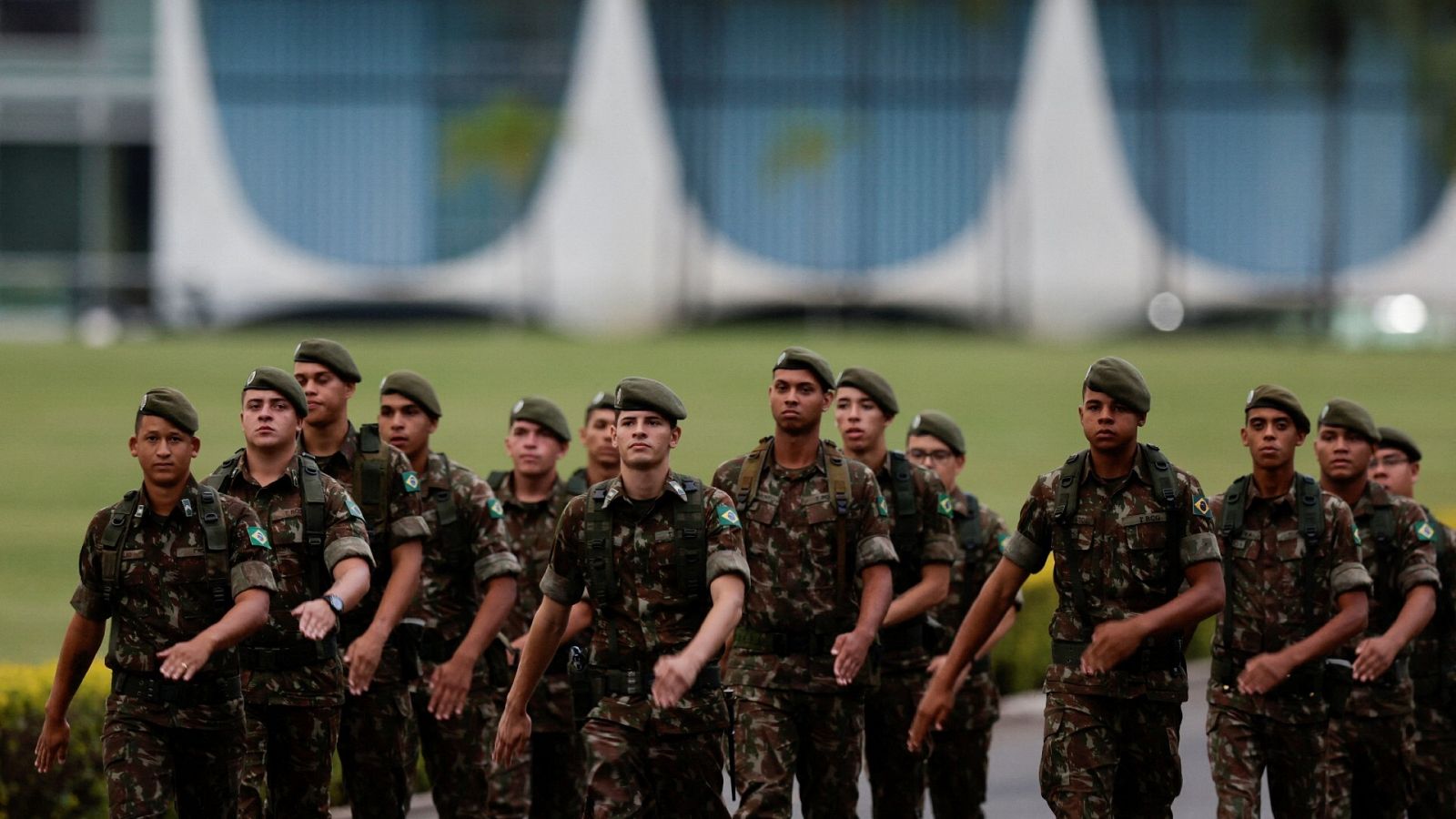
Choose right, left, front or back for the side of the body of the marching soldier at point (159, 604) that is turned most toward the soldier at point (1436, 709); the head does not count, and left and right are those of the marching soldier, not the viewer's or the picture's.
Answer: left

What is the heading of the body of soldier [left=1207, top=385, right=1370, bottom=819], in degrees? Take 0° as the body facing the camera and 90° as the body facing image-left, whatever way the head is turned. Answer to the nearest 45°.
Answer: approximately 0°

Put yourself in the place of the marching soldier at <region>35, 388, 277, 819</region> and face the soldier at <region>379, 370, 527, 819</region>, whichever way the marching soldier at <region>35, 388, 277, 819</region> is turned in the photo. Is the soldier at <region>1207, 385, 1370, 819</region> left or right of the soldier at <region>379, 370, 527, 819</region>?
right

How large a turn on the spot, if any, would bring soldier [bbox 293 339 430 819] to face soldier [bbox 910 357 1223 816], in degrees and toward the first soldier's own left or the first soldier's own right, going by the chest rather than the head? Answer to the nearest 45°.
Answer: approximately 90° to the first soldier's own left

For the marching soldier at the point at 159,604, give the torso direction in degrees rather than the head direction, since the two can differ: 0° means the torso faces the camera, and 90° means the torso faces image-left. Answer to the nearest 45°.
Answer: approximately 0°
